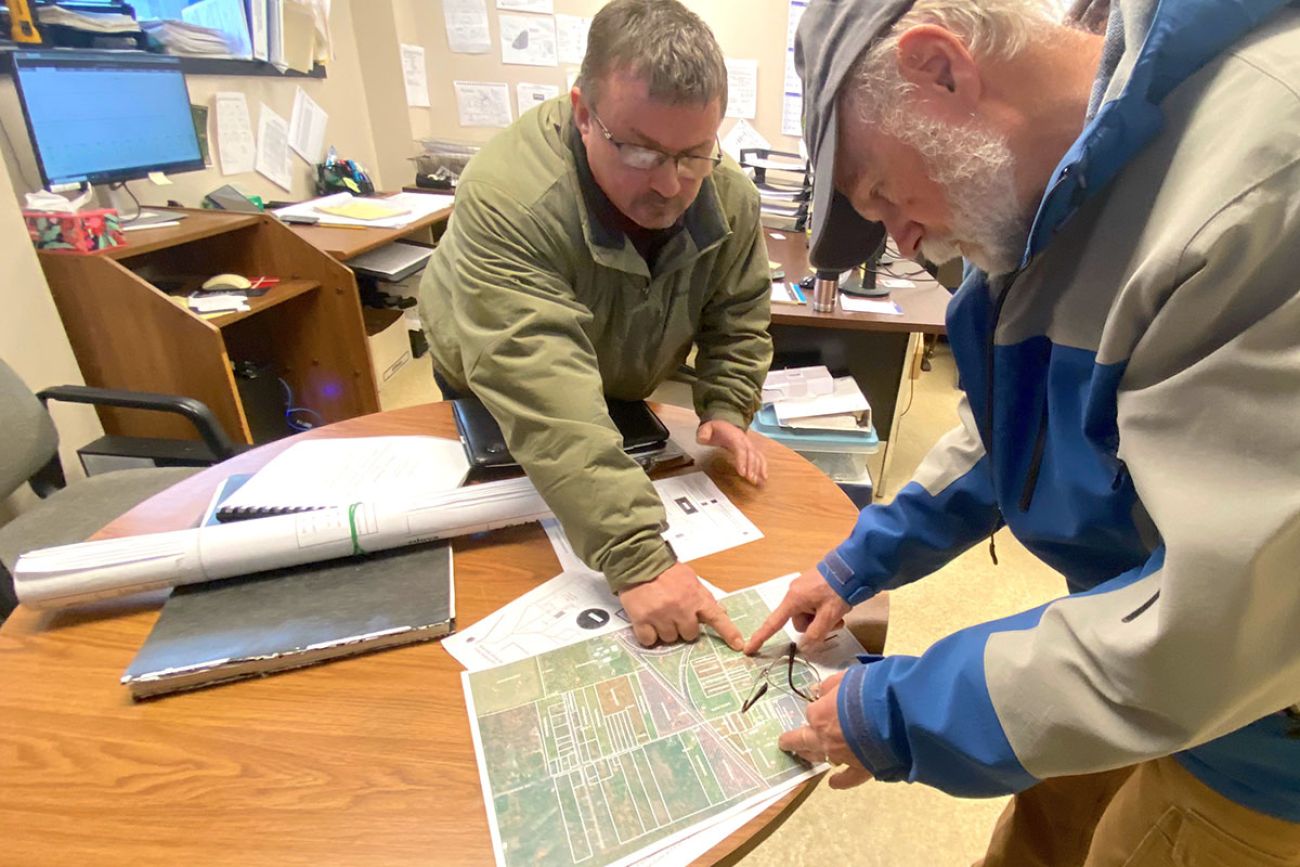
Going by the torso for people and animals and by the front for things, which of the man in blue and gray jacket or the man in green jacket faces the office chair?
the man in blue and gray jacket

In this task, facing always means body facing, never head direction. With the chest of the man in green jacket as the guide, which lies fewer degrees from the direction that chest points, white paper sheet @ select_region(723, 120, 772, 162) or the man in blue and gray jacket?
the man in blue and gray jacket

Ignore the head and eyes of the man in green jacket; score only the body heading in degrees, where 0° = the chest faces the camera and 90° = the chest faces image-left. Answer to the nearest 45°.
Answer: approximately 315°

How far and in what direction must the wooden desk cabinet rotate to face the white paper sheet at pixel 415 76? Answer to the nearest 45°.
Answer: approximately 90° to its left

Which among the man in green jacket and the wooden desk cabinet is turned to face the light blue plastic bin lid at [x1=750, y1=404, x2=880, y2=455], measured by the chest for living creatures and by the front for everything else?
the wooden desk cabinet

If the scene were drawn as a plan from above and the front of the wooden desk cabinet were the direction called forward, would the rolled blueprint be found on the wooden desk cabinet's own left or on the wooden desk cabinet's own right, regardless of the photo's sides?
on the wooden desk cabinet's own right

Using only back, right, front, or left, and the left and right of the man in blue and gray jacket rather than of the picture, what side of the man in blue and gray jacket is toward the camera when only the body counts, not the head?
left

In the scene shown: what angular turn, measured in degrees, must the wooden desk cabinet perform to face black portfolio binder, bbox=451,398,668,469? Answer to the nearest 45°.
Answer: approximately 45° to its right

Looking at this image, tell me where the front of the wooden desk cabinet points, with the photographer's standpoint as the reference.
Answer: facing the viewer and to the right of the viewer

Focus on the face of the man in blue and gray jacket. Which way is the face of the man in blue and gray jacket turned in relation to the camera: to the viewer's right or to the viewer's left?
to the viewer's left

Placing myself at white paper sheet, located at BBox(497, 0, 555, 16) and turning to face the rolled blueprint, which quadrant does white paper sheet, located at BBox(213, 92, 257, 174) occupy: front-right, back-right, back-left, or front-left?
front-right

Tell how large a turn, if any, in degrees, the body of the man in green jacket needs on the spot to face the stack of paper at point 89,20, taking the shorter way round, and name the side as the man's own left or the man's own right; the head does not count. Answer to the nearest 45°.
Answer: approximately 180°

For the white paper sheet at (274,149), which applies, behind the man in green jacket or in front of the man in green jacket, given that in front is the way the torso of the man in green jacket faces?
behind

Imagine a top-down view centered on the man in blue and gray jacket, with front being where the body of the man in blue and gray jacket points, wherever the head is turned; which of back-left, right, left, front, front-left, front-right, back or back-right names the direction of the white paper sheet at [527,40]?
front-right

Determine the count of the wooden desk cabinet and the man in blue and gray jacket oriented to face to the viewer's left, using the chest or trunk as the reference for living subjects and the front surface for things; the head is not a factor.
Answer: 1

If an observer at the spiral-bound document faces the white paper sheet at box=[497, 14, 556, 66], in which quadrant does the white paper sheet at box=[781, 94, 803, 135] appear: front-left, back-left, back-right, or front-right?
front-right
